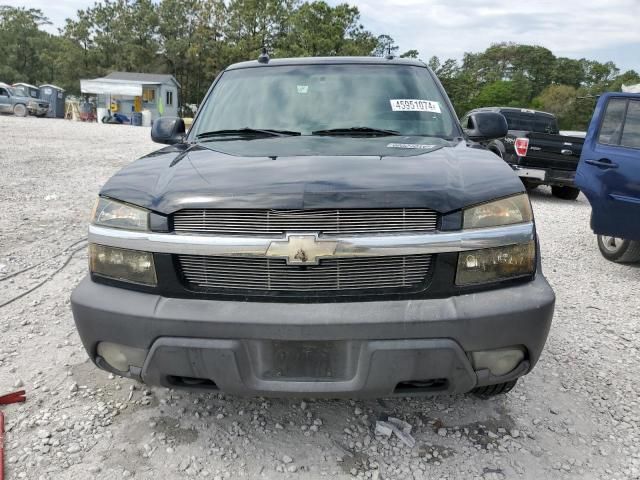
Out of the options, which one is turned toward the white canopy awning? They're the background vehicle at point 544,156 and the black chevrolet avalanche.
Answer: the background vehicle

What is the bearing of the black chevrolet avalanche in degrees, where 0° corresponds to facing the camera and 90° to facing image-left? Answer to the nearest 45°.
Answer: approximately 0°

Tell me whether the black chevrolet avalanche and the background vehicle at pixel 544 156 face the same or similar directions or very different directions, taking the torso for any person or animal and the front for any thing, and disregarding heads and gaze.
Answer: very different directions

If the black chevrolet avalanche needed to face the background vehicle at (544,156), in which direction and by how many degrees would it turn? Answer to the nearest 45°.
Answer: approximately 135° to its left

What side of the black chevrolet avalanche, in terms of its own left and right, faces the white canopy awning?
back

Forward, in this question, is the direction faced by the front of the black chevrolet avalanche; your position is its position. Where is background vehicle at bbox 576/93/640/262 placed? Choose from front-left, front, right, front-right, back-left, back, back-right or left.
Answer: back-left

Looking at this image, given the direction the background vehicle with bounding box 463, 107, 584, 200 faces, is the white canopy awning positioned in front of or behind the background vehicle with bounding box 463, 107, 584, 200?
in front

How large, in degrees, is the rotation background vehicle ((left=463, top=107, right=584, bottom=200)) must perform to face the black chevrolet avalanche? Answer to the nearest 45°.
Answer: approximately 135° to its left

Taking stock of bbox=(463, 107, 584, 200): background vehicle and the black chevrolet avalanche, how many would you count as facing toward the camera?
1

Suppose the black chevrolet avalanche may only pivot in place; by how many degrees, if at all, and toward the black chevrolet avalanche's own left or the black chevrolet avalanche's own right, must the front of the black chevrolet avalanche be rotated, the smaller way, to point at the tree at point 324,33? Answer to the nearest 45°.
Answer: approximately 180°

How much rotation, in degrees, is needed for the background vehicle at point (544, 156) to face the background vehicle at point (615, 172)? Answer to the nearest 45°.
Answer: approximately 135° to its left

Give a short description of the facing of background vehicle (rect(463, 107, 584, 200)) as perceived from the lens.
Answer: facing away from the viewer and to the left of the viewer

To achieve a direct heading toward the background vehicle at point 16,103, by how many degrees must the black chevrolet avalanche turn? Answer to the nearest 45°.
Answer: approximately 135° to its right
